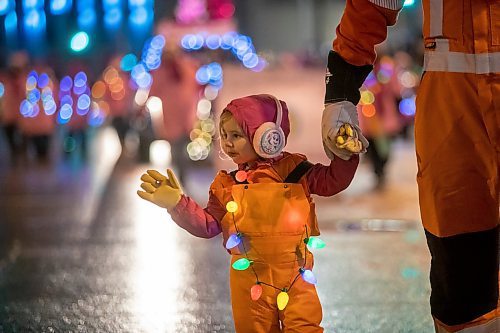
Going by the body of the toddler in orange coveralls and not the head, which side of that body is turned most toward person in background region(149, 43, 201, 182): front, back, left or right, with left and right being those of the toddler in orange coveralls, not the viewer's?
back

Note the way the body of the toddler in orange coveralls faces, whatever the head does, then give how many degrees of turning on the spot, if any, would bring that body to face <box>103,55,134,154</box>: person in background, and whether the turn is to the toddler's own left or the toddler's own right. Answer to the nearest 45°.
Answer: approximately 180°
